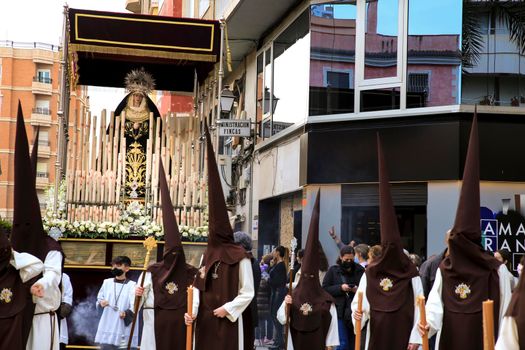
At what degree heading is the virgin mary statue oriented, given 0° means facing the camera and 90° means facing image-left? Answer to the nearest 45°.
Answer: approximately 0°

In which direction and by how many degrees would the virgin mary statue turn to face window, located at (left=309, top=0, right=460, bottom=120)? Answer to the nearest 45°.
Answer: approximately 90° to its left

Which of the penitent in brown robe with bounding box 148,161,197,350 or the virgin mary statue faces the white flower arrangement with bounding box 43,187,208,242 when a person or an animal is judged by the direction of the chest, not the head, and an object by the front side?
the virgin mary statue

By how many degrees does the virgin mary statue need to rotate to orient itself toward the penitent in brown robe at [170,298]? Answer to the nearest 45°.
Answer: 0° — it already faces them

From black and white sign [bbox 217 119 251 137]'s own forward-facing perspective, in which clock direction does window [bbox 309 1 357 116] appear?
The window is roughly at 10 o'clock from the black and white sign.

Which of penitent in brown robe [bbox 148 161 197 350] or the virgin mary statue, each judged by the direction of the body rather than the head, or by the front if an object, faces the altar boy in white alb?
the virgin mary statue

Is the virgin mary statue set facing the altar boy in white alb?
yes

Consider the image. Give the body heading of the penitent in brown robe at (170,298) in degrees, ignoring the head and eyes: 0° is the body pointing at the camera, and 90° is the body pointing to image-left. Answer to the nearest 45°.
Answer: approximately 0°
